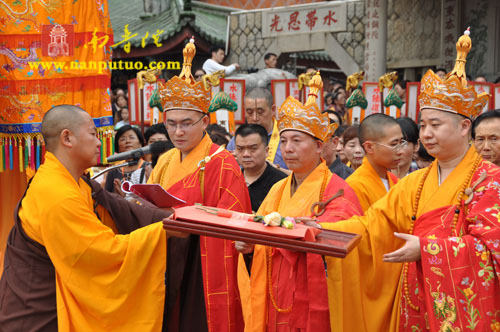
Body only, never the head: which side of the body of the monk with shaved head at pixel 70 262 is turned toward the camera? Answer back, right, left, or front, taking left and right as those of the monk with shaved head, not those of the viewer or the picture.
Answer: right

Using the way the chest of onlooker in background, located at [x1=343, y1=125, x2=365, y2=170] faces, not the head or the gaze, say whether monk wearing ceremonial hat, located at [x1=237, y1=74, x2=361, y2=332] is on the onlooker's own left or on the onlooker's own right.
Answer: on the onlooker's own right

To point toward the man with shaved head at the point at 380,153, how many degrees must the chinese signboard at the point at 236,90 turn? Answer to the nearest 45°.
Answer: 0° — it already faces them

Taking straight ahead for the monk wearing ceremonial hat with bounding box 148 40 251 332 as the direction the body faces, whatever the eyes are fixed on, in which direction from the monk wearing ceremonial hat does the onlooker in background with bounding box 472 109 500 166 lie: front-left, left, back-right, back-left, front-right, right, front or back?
back-left

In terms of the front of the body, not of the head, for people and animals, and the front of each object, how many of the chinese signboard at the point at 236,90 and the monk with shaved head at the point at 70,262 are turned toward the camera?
1

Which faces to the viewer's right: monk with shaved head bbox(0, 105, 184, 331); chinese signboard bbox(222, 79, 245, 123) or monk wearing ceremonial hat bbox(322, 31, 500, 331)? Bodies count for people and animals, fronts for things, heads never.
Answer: the monk with shaved head

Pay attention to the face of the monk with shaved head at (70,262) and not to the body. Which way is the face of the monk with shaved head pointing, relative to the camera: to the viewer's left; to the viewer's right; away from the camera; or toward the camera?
to the viewer's right

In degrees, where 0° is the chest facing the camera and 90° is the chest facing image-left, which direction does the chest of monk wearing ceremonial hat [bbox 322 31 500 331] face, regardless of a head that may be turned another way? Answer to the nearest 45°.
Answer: approximately 45°

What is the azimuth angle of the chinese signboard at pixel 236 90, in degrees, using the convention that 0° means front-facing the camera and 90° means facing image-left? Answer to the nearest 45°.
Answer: approximately 0°

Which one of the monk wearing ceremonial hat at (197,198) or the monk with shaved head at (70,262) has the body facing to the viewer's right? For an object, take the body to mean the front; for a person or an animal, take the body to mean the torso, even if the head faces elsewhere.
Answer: the monk with shaved head

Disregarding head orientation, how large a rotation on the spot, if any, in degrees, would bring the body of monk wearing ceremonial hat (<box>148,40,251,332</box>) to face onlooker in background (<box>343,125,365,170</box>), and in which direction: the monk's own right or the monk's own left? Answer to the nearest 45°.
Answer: approximately 180°
